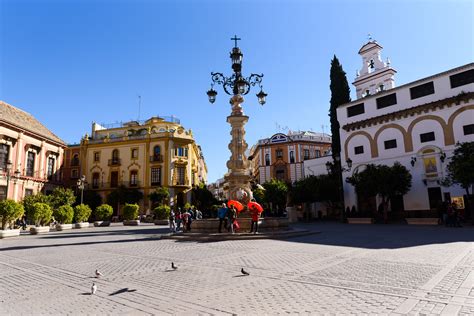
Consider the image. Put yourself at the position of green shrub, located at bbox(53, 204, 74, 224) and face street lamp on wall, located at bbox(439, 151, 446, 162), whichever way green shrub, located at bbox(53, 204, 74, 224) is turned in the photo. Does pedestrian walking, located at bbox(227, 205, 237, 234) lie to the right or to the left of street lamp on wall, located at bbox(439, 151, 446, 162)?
right

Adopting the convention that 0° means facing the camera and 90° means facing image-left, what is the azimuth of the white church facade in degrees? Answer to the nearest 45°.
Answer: approximately 45°

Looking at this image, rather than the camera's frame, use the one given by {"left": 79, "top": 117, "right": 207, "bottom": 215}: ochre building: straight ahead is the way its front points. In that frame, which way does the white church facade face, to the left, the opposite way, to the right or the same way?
to the right

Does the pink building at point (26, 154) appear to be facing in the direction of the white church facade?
yes

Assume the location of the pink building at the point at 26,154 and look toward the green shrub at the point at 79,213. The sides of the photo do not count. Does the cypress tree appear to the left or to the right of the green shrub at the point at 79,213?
left

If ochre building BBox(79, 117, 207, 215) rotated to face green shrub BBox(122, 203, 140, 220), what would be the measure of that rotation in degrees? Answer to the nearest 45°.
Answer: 0° — it already faces it

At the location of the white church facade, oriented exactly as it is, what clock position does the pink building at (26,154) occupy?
The pink building is roughly at 1 o'clock from the white church facade.

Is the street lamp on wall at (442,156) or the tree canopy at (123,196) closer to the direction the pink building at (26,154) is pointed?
the street lamp on wall

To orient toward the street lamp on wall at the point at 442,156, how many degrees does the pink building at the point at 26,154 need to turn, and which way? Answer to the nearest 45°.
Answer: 0° — it already faces it

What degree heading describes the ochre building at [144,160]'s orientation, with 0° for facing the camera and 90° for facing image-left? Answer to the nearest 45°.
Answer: approximately 0°

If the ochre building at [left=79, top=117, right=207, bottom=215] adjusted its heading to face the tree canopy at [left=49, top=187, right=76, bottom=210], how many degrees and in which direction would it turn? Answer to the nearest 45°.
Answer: approximately 45° to its right
